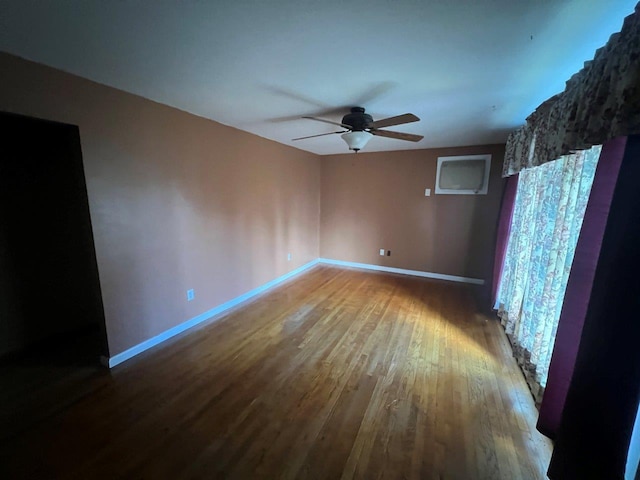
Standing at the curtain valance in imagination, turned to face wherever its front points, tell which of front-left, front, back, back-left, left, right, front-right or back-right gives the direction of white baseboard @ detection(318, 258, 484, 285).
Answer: front-right

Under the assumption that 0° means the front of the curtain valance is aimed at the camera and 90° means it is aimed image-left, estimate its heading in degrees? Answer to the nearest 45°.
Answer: approximately 90°
